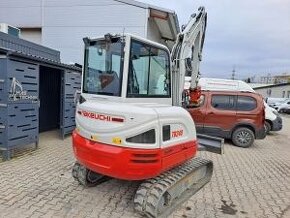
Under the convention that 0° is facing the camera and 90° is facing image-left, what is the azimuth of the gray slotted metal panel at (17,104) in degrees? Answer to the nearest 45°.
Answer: approximately 315°

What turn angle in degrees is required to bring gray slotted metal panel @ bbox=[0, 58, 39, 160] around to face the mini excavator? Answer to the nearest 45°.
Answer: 0° — it already faces it

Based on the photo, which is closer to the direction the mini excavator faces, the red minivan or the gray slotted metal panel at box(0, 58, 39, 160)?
the red minivan

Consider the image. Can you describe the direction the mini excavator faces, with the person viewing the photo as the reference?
facing away from the viewer and to the right of the viewer

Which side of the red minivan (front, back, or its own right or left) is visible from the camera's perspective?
left

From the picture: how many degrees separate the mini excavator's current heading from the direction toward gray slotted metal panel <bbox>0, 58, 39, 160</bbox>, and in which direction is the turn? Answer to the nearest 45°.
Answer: approximately 90° to its left
